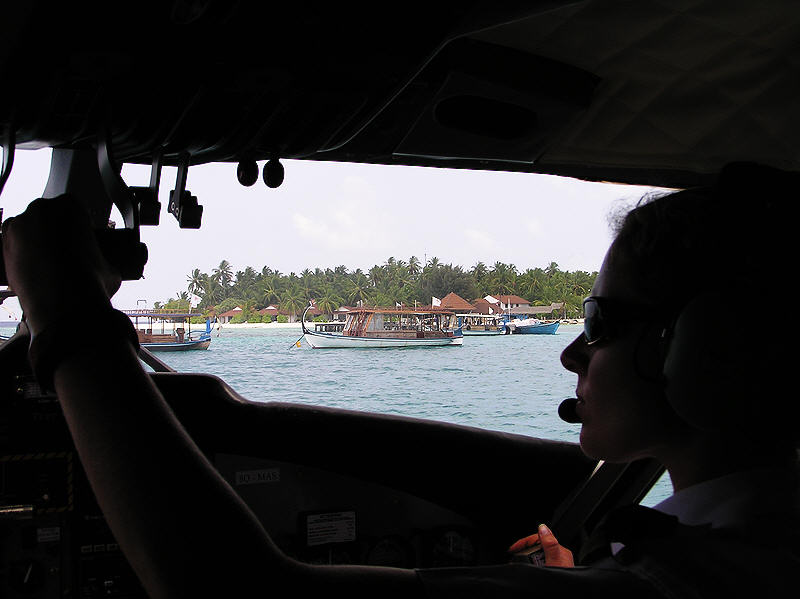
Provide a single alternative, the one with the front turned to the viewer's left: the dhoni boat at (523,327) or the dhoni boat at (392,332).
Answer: the dhoni boat at (392,332)

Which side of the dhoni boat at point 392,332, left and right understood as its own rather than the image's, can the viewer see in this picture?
left

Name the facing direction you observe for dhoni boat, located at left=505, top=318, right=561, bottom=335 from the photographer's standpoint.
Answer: facing to the right of the viewer

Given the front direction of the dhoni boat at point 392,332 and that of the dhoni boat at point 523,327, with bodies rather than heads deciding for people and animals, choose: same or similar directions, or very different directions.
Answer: very different directions

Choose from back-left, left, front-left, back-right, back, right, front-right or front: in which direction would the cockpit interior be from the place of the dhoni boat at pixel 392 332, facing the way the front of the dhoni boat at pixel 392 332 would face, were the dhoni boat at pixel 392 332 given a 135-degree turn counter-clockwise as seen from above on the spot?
front-right

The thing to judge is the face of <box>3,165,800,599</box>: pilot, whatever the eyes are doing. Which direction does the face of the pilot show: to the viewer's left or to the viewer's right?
to the viewer's left
